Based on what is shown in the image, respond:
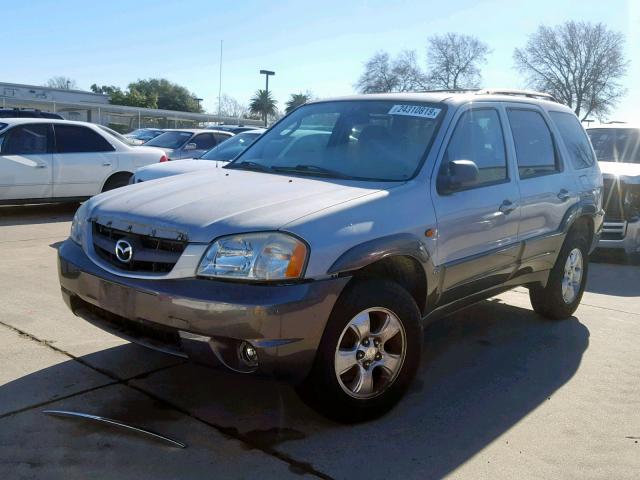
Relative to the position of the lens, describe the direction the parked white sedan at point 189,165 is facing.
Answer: facing the viewer and to the left of the viewer

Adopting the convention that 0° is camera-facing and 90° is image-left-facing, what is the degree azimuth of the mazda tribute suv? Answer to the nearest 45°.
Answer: approximately 45°

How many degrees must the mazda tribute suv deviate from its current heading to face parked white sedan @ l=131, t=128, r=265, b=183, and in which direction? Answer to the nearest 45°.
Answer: approximately 135° to its right

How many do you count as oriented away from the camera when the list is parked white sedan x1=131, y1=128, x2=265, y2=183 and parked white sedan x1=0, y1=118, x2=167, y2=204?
0

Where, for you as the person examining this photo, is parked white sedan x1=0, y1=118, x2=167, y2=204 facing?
facing to the left of the viewer

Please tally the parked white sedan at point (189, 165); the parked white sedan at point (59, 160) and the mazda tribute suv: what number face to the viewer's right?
0

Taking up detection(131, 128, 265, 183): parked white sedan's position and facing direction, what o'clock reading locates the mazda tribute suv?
The mazda tribute suv is roughly at 10 o'clock from the parked white sedan.

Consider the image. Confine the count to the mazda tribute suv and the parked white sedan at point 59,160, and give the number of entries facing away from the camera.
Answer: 0

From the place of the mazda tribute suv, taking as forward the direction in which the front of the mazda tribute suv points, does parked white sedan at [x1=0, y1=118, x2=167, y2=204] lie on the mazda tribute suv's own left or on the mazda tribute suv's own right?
on the mazda tribute suv's own right

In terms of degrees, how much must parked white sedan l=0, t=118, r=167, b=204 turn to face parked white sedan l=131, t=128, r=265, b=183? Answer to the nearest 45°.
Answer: approximately 135° to its left
